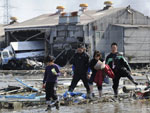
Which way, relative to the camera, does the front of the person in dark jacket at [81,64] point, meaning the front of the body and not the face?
toward the camera

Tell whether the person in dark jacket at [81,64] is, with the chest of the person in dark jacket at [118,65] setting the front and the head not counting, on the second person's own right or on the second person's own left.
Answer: on the second person's own right

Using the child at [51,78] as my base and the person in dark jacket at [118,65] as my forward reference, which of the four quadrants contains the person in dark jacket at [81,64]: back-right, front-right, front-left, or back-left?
front-left

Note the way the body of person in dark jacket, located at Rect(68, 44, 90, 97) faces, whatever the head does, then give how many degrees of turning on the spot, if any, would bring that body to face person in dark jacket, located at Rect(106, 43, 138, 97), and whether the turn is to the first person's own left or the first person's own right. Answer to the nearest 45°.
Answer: approximately 90° to the first person's own left

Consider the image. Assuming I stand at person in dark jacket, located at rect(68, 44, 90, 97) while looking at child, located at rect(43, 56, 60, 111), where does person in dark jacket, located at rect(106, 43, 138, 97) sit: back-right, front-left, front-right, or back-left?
back-left

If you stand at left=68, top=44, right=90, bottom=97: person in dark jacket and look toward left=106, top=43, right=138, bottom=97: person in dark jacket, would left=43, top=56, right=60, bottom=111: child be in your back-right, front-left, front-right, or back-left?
back-right

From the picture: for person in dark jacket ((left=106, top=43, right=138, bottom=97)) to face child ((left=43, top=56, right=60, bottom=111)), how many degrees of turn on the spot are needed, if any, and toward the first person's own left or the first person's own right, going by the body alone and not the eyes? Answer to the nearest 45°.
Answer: approximately 45° to the first person's own right

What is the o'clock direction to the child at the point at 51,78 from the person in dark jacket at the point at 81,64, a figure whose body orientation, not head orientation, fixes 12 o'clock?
The child is roughly at 1 o'clock from the person in dark jacket.

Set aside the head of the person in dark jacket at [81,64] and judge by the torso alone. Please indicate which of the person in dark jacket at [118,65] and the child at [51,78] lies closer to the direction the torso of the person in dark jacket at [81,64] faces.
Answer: the child

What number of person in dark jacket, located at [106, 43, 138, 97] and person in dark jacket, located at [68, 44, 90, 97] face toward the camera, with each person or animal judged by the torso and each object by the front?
2

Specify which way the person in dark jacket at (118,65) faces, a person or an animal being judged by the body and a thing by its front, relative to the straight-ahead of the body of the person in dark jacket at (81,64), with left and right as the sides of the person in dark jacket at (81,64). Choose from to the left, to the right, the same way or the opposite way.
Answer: the same way
